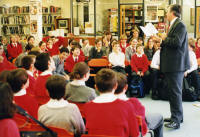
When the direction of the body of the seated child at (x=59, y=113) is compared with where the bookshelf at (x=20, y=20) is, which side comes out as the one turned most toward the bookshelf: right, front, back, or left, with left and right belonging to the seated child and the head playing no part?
front

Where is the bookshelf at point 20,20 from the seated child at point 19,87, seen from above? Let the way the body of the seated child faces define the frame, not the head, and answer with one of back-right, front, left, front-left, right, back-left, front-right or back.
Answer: front-left

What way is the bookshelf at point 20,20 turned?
toward the camera

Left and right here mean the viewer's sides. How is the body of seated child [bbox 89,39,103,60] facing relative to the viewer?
facing the viewer and to the right of the viewer

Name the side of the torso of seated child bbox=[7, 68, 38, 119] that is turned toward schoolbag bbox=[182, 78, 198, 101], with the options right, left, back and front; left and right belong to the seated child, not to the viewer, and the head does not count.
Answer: front

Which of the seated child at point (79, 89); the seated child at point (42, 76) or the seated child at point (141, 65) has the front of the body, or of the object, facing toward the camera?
the seated child at point (141, 65)

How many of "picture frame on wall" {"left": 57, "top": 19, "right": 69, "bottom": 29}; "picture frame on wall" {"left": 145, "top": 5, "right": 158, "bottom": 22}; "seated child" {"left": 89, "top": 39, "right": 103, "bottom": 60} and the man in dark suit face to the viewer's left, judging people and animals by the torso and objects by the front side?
1

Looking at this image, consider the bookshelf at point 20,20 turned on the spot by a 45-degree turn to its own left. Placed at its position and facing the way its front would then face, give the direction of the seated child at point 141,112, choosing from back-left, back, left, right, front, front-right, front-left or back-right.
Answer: front-right

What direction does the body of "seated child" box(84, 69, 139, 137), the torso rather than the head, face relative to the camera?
away from the camera

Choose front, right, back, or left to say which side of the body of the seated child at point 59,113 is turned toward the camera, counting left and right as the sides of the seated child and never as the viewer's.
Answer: back

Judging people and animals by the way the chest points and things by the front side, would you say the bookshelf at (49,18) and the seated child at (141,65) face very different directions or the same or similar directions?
same or similar directions

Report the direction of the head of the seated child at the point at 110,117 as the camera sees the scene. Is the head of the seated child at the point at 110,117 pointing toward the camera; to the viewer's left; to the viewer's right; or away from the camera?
away from the camera

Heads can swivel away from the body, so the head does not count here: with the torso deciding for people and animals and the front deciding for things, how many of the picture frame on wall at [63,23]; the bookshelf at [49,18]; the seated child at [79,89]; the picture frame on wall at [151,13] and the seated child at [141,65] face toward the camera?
4

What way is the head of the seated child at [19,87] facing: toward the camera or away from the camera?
away from the camera

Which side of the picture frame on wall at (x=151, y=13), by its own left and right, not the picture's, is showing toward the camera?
front

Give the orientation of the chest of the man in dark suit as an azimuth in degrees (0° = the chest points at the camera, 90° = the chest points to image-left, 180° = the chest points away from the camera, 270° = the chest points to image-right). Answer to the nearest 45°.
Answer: approximately 90°

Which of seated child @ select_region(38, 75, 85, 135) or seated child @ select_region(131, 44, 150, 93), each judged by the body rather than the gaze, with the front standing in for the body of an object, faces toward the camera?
seated child @ select_region(131, 44, 150, 93)

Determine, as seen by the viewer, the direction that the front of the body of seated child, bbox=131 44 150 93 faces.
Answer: toward the camera

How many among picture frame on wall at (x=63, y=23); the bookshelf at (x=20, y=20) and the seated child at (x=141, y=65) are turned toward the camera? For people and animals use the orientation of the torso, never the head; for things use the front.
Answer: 3
